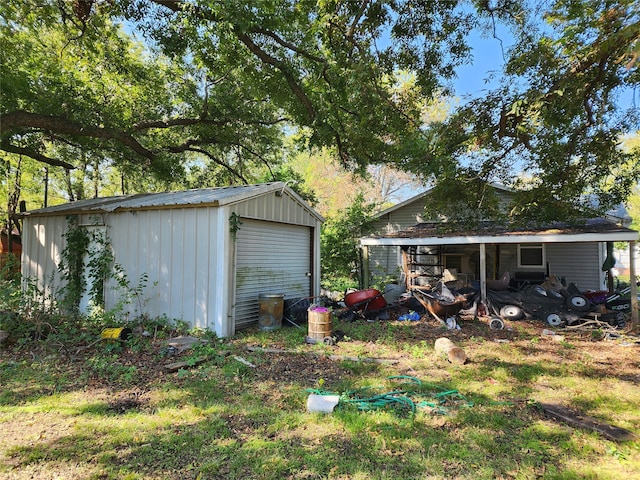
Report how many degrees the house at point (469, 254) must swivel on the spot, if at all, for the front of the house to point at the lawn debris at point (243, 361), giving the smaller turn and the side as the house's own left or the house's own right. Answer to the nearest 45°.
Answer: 0° — it already faces it

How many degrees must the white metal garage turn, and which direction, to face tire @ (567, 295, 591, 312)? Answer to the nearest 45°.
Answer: approximately 45° to its left

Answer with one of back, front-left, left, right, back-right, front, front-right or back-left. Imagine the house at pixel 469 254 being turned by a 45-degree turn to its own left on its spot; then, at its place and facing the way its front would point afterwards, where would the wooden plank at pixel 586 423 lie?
front-right

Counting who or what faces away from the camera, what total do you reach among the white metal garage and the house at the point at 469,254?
0

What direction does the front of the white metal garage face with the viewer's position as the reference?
facing the viewer and to the right of the viewer

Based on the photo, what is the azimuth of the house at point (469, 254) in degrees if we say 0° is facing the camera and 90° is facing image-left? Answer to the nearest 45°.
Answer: approximately 0°

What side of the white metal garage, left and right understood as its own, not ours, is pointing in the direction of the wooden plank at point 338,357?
front

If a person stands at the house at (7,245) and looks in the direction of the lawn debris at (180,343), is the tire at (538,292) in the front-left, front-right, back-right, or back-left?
front-left

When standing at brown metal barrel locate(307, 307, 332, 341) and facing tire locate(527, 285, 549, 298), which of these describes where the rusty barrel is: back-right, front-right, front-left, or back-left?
back-left

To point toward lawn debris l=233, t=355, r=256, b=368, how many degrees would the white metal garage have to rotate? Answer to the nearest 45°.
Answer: approximately 45° to its right

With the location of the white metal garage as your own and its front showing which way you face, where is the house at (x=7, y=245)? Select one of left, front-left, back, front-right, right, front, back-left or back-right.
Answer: back

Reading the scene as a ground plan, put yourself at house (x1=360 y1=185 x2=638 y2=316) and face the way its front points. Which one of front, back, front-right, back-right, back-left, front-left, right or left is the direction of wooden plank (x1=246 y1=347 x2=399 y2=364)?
front

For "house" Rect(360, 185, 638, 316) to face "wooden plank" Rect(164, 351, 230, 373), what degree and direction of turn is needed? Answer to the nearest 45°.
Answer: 0° — it already faces it

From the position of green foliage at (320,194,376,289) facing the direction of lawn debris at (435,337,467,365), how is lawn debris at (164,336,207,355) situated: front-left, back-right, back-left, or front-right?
front-right
